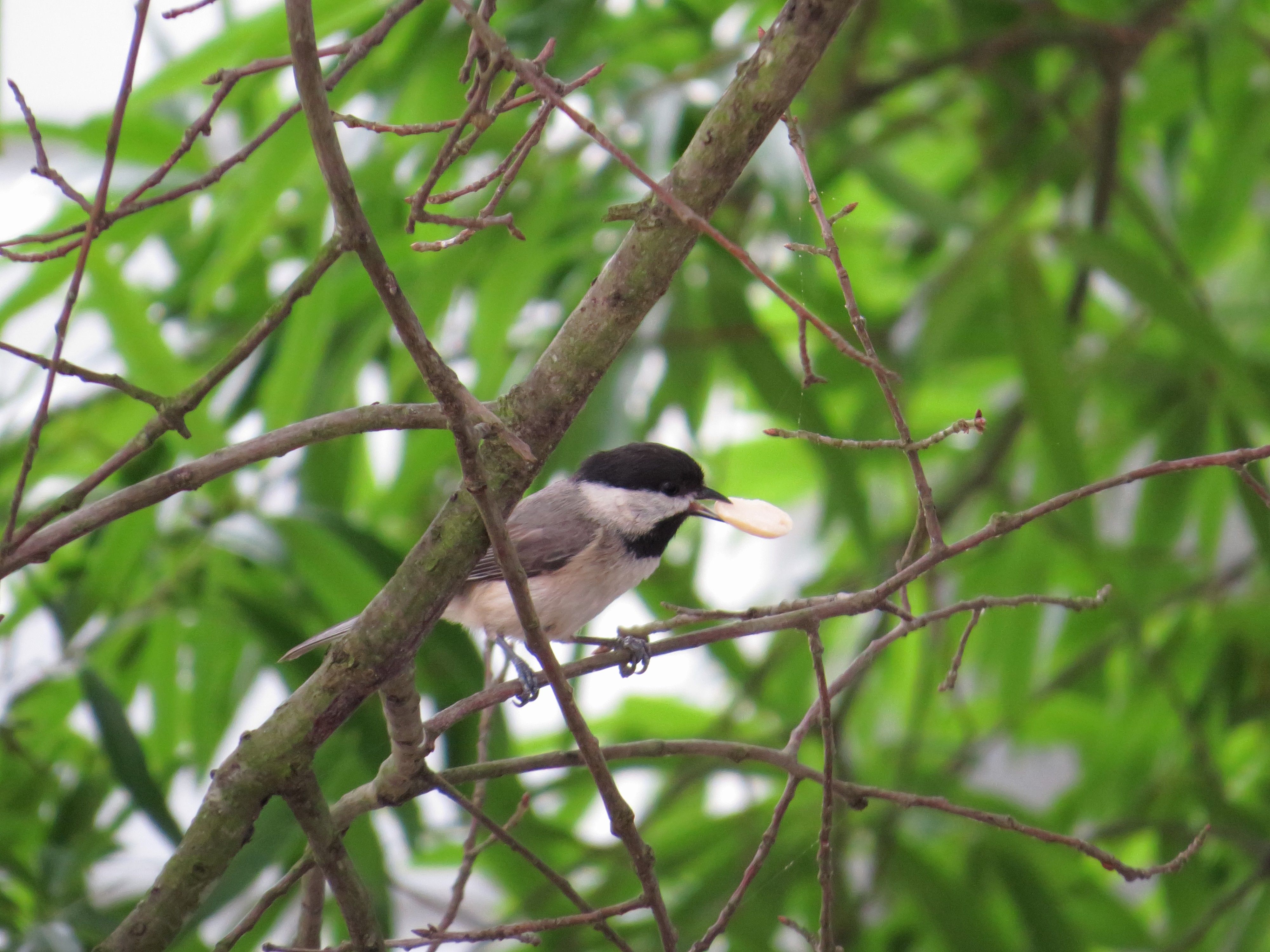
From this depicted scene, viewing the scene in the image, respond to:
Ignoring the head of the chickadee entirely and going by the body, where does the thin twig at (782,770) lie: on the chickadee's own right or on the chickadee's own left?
on the chickadee's own right

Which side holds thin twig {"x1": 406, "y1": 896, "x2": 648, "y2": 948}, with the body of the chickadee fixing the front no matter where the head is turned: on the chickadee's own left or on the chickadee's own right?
on the chickadee's own right

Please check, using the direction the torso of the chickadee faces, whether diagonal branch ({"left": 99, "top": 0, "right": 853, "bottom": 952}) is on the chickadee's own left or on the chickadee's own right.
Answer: on the chickadee's own right

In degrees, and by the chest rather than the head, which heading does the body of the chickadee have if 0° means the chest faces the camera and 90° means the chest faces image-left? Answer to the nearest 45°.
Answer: approximately 270°
